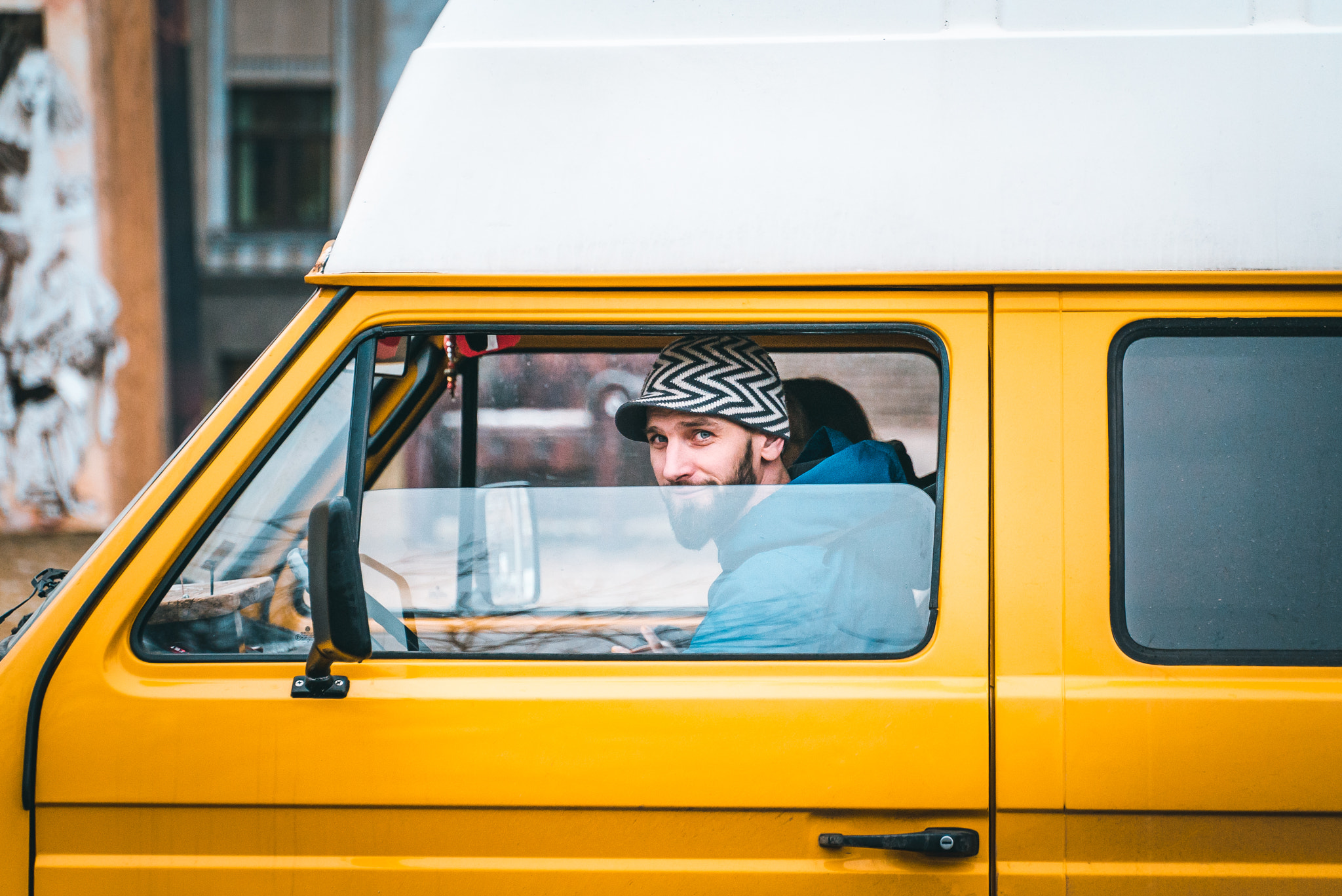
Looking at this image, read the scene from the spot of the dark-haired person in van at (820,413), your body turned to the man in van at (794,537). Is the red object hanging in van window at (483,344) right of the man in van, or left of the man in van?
right

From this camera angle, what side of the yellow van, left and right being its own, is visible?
left
